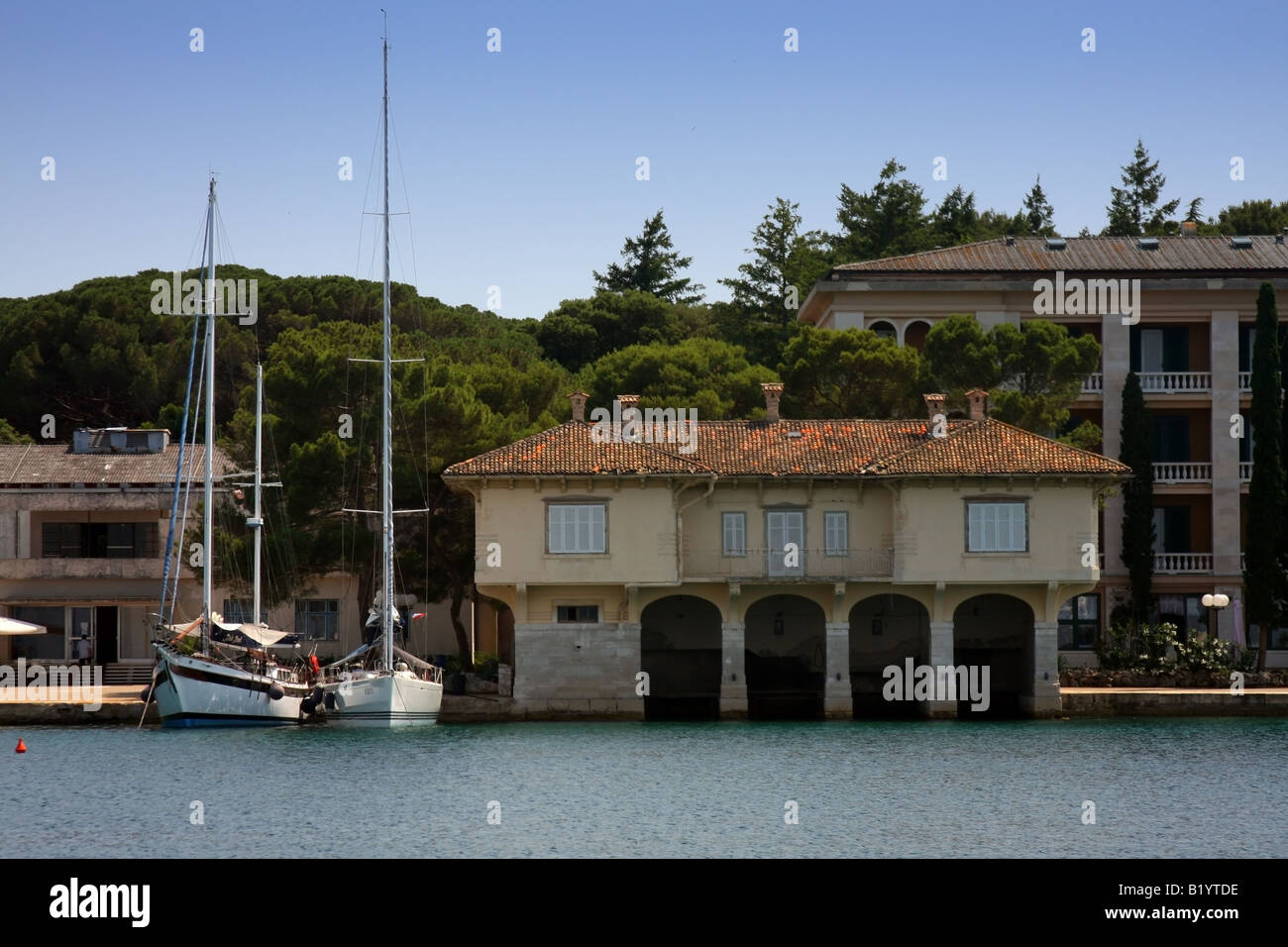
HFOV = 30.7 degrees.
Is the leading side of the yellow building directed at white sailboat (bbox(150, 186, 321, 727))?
no

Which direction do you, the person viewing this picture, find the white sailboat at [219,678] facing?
facing the viewer and to the left of the viewer

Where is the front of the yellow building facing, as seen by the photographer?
facing the viewer

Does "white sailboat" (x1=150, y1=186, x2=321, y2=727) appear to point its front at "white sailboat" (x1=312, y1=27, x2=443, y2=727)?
no

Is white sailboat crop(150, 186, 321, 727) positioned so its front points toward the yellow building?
no

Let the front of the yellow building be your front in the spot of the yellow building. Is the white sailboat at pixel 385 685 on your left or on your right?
on your right
